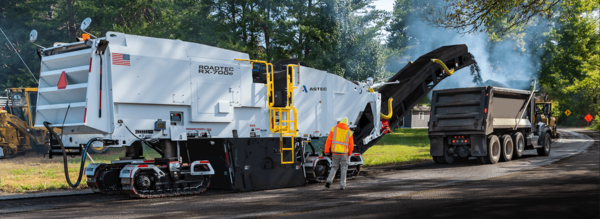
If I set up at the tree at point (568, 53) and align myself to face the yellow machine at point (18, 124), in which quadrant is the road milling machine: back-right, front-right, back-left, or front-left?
front-left

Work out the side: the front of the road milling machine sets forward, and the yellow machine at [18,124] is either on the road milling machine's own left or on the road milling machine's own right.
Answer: on the road milling machine's own left

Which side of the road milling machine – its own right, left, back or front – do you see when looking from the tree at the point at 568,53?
front

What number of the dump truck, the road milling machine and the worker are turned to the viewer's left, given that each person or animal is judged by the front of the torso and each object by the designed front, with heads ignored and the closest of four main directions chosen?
0

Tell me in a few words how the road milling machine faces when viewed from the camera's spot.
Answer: facing away from the viewer and to the right of the viewer

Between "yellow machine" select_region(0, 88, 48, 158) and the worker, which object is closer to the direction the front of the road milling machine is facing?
the worker

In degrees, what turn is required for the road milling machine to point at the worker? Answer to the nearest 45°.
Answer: approximately 45° to its right

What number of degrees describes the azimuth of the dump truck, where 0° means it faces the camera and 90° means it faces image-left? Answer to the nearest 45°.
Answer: approximately 225°

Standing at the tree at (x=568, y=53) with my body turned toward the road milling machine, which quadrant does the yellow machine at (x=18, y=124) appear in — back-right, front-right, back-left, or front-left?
front-right

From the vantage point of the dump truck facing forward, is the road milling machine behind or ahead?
behind

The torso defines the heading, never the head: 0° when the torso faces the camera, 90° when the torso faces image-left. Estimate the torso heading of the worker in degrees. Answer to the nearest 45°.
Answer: approximately 180°

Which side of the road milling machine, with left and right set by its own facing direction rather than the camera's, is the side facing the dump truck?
front
